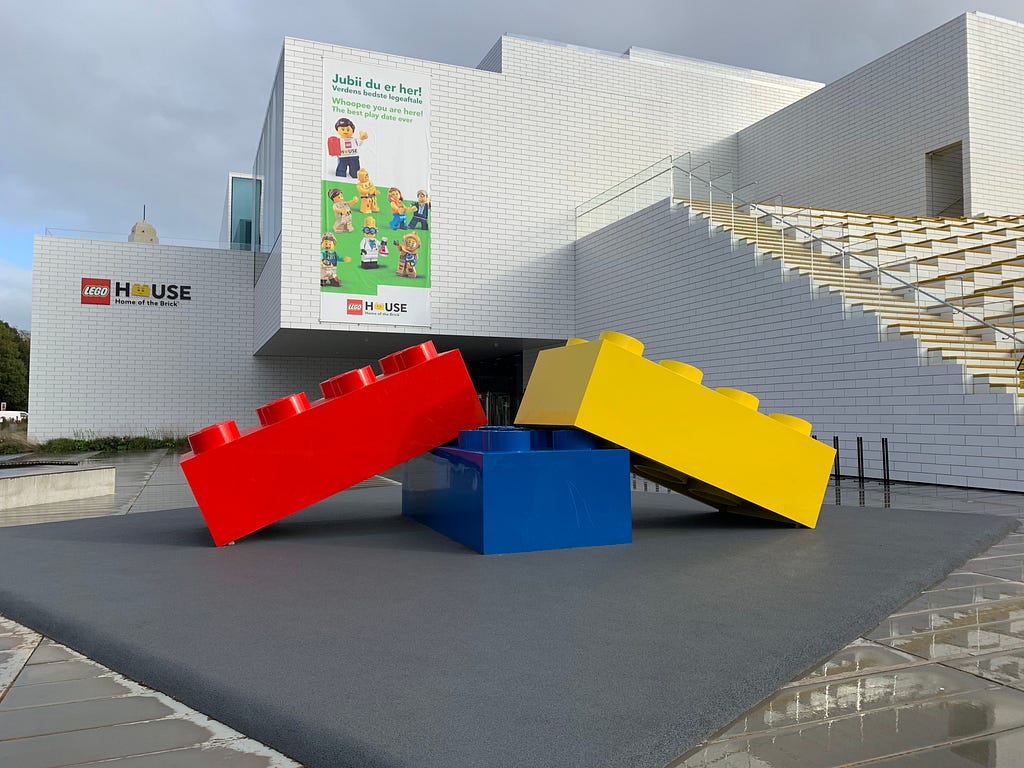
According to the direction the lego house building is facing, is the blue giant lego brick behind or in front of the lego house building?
in front

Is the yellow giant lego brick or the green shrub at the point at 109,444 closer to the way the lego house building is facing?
the yellow giant lego brick

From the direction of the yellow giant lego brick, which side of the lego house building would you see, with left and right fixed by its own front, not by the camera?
front

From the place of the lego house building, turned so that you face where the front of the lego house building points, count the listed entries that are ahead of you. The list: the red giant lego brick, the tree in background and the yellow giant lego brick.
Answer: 2

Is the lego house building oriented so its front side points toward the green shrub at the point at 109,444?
no

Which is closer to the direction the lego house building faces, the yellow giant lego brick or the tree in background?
the yellow giant lego brick

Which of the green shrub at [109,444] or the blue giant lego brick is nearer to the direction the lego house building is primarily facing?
the blue giant lego brick

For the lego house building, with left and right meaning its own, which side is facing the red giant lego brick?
front

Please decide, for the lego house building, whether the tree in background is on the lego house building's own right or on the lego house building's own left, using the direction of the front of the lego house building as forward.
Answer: on the lego house building's own right

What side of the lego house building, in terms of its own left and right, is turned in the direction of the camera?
front
